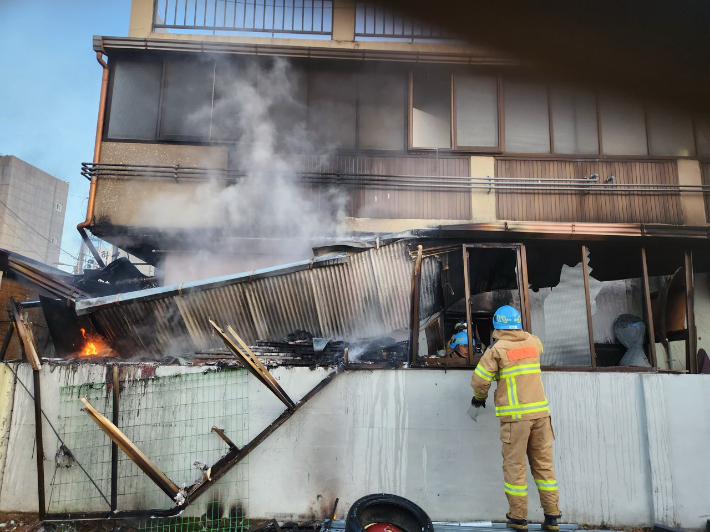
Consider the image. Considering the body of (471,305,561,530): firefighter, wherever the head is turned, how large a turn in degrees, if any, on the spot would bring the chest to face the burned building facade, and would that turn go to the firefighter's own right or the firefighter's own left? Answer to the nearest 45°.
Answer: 0° — they already face it

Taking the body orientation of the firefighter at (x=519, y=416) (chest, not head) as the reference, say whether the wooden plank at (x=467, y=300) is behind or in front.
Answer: in front

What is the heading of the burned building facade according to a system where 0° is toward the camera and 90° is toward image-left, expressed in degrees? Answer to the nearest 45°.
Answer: approximately 0°

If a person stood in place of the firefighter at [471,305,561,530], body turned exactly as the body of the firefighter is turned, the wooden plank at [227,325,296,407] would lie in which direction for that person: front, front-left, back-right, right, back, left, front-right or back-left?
front-left

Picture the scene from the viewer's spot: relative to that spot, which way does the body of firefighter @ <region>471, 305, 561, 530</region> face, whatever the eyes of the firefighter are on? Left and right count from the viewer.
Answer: facing away from the viewer and to the left of the viewer

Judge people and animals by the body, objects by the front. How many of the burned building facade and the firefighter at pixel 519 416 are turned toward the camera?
1

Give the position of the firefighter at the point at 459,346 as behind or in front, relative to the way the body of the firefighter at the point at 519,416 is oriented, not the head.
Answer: in front

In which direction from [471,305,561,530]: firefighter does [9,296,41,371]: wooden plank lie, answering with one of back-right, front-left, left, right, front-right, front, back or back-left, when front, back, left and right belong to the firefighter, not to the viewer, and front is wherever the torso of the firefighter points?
front-left

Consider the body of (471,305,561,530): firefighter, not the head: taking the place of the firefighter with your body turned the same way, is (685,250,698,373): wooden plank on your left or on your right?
on your right

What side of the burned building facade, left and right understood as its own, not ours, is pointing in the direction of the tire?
front

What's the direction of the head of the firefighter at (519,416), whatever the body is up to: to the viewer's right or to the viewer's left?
to the viewer's left

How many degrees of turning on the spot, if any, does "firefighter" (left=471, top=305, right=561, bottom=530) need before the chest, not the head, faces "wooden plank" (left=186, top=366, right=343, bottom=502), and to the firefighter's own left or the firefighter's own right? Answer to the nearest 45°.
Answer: approximately 45° to the firefighter's own left
